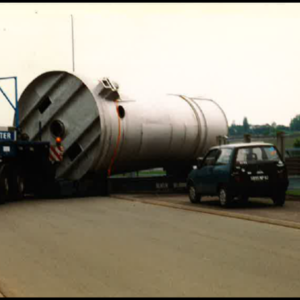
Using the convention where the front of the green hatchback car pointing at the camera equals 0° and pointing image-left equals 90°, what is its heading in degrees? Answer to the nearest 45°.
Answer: approximately 135°

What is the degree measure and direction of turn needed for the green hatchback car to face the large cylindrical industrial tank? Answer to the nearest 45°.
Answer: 0° — it already faces it
